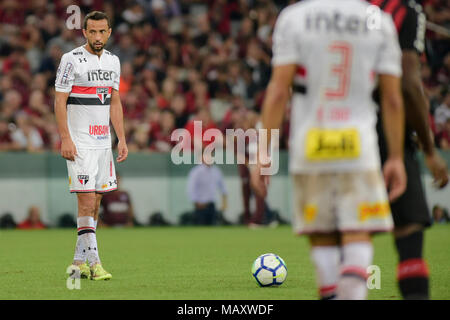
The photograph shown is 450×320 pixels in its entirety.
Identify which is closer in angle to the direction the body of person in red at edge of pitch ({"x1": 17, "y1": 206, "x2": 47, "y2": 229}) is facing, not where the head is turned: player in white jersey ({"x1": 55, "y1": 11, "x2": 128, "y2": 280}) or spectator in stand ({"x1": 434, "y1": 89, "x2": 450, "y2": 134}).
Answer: the player in white jersey

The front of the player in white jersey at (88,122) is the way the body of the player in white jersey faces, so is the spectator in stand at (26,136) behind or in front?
behind

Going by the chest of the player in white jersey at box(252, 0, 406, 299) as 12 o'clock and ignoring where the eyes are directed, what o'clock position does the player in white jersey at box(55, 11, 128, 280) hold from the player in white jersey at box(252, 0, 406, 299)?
the player in white jersey at box(55, 11, 128, 280) is roughly at 11 o'clock from the player in white jersey at box(252, 0, 406, 299).

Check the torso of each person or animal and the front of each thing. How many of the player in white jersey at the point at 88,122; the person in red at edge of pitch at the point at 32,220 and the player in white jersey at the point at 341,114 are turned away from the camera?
1

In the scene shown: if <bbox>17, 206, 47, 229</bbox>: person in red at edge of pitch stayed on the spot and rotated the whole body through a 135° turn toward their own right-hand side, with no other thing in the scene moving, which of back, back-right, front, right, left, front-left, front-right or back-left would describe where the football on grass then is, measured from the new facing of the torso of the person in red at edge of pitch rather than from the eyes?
back-left

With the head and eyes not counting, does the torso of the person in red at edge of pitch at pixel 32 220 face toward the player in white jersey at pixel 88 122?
yes

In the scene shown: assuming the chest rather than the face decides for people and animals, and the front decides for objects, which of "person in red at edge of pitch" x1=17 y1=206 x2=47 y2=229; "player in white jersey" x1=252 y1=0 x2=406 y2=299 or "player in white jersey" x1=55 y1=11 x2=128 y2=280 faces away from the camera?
"player in white jersey" x1=252 y1=0 x2=406 y2=299

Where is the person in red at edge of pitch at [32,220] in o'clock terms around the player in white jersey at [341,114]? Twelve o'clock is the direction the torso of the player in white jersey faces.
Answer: The person in red at edge of pitch is roughly at 11 o'clock from the player in white jersey.

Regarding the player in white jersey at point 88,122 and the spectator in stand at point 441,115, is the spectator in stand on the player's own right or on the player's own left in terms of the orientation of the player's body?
on the player's own left

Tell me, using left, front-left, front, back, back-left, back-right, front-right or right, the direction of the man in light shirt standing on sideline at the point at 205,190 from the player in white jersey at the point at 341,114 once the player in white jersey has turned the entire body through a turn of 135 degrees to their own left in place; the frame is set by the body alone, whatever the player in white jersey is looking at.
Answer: back-right

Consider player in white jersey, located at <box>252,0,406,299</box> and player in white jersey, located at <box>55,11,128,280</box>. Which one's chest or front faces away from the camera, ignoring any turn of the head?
player in white jersey, located at <box>252,0,406,299</box>

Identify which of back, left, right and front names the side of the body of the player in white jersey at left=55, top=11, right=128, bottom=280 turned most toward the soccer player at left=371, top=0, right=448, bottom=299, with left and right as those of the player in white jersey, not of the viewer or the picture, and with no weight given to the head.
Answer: front

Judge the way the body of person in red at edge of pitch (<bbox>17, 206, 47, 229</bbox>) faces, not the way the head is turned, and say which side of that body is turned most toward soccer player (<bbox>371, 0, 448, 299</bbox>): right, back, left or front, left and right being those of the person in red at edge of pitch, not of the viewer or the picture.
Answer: front

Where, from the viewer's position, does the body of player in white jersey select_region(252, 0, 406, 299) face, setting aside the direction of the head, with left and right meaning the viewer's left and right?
facing away from the viewer

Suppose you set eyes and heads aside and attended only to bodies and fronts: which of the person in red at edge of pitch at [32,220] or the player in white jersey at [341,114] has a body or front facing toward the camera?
the person in red at edge of pitch

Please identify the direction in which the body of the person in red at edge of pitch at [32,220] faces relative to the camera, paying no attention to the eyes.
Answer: toward the camera

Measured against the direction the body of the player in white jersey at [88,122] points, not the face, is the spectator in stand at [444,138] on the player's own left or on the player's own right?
on the player's own left

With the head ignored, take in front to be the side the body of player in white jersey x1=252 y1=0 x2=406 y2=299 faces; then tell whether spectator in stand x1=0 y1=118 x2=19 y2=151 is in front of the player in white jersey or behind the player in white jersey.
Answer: in front

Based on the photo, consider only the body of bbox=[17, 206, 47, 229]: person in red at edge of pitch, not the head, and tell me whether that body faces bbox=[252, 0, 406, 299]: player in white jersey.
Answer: yes
